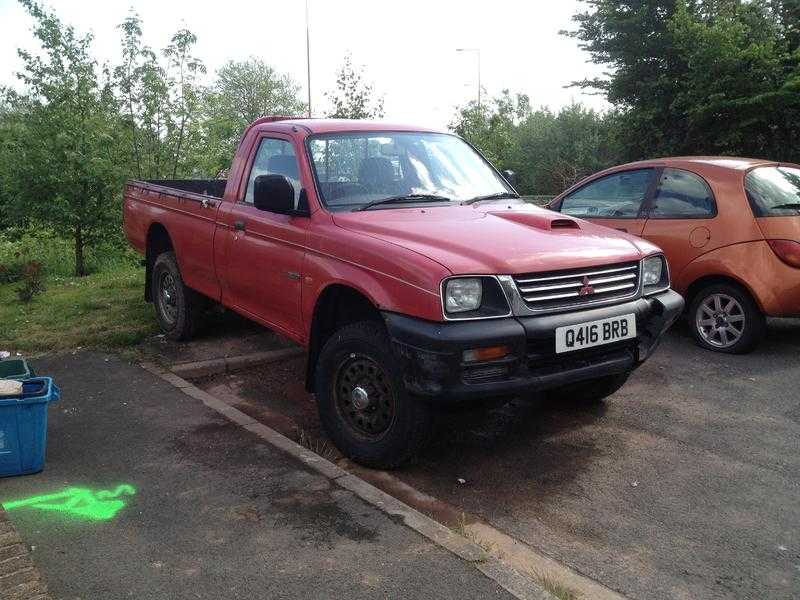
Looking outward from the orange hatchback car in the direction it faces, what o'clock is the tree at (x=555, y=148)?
The tree is roughly at 1 o'clock from the orange hatchback car.

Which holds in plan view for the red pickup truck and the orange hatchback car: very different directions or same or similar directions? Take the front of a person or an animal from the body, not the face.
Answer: very different directions

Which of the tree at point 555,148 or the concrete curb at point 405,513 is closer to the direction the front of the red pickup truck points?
the concrete curb

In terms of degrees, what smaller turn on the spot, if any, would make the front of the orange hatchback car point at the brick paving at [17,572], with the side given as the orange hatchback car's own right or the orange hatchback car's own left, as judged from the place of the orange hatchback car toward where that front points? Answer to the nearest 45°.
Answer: approximately 90° to the orange hatchback car's own left

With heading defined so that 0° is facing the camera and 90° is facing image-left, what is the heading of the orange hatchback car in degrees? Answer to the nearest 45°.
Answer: approximately 135°

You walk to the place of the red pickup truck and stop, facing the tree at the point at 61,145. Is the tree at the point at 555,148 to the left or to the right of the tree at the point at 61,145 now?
right

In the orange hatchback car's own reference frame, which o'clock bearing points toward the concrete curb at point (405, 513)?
The concrete curb is roughly at 8 o'clock from the orange hatchback car.

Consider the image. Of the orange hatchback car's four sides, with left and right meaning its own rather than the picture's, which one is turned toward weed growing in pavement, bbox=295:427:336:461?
left

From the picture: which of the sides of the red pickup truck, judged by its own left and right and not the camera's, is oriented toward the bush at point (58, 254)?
back

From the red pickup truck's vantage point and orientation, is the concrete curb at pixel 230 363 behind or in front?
behind
